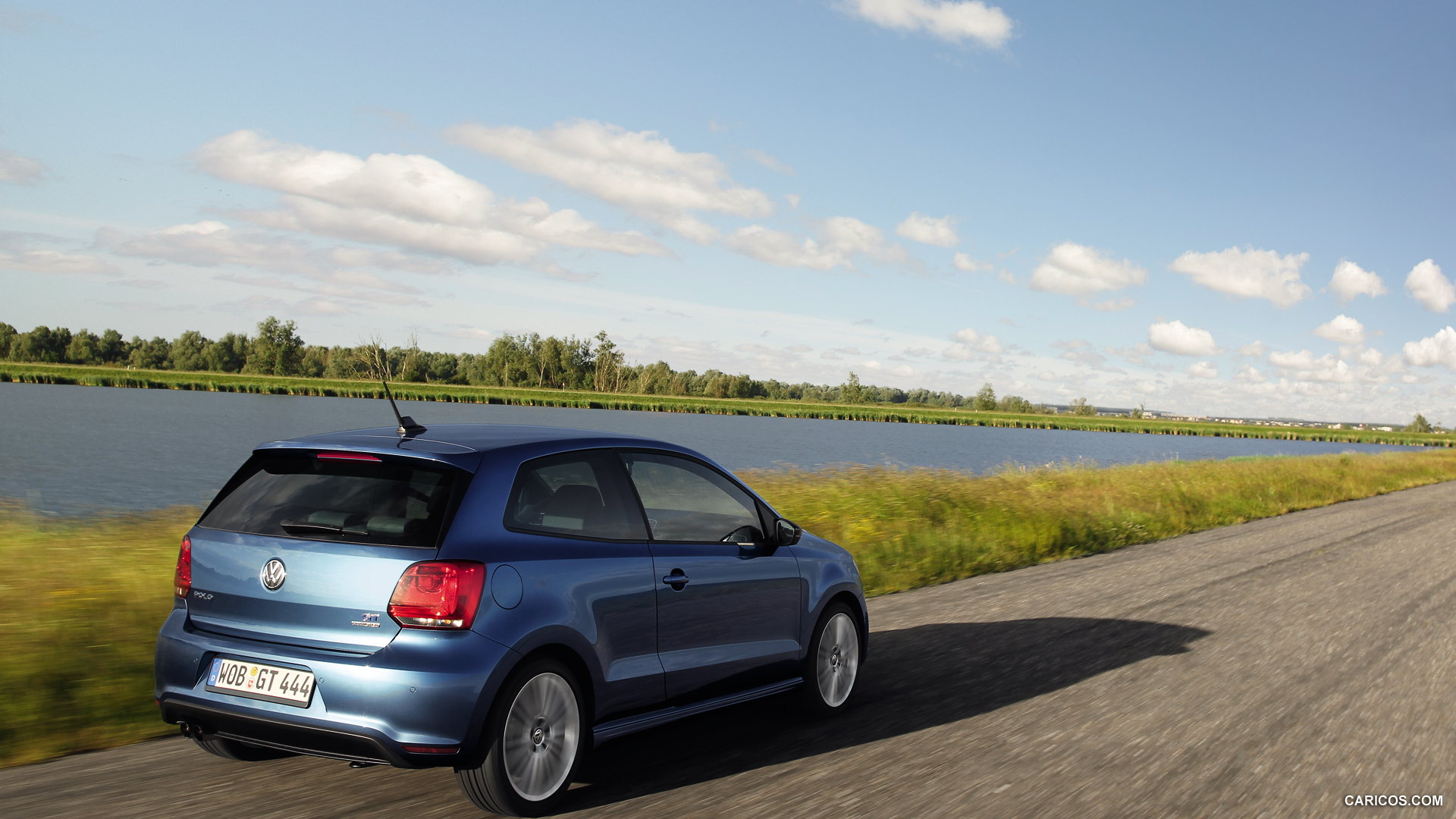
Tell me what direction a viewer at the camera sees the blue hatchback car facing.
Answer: facing away from the viewer and to the right of the viewer
